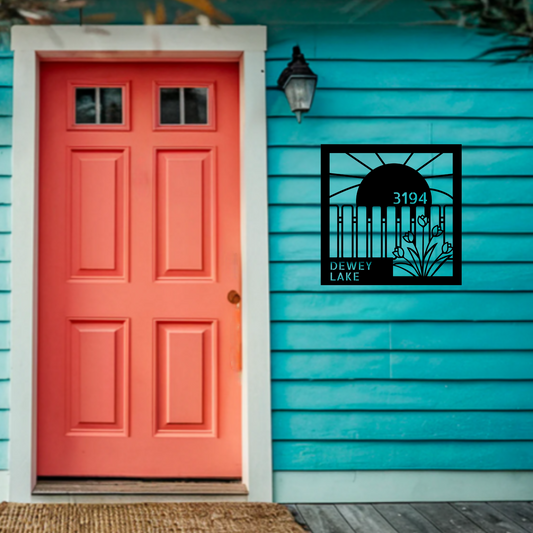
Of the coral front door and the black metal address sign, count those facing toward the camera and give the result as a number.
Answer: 2

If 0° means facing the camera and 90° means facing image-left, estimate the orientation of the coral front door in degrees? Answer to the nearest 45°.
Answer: approximately 0°

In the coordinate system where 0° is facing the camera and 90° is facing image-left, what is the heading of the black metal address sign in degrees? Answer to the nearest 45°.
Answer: approximately 0°
